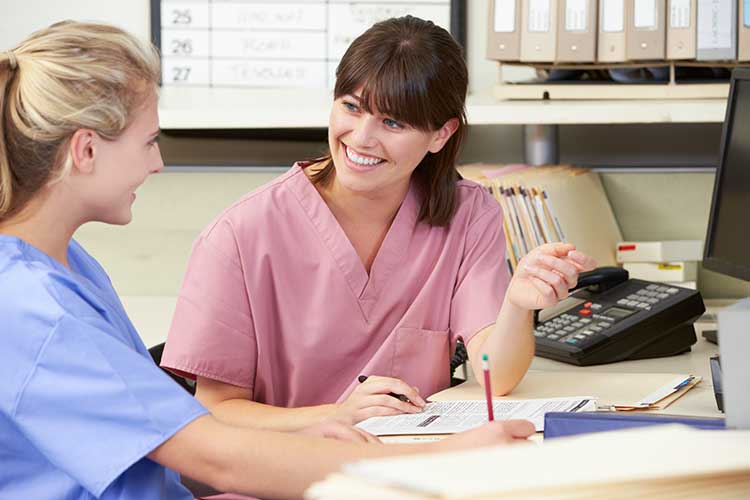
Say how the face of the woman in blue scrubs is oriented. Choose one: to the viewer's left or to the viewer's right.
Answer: to the viewer's right

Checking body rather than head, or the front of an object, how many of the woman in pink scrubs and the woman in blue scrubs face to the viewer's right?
1

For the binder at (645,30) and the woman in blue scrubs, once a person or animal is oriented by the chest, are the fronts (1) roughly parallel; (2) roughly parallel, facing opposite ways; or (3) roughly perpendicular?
roughly perpendicular

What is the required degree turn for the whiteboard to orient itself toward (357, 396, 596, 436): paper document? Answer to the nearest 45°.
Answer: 0° — it already faces it
